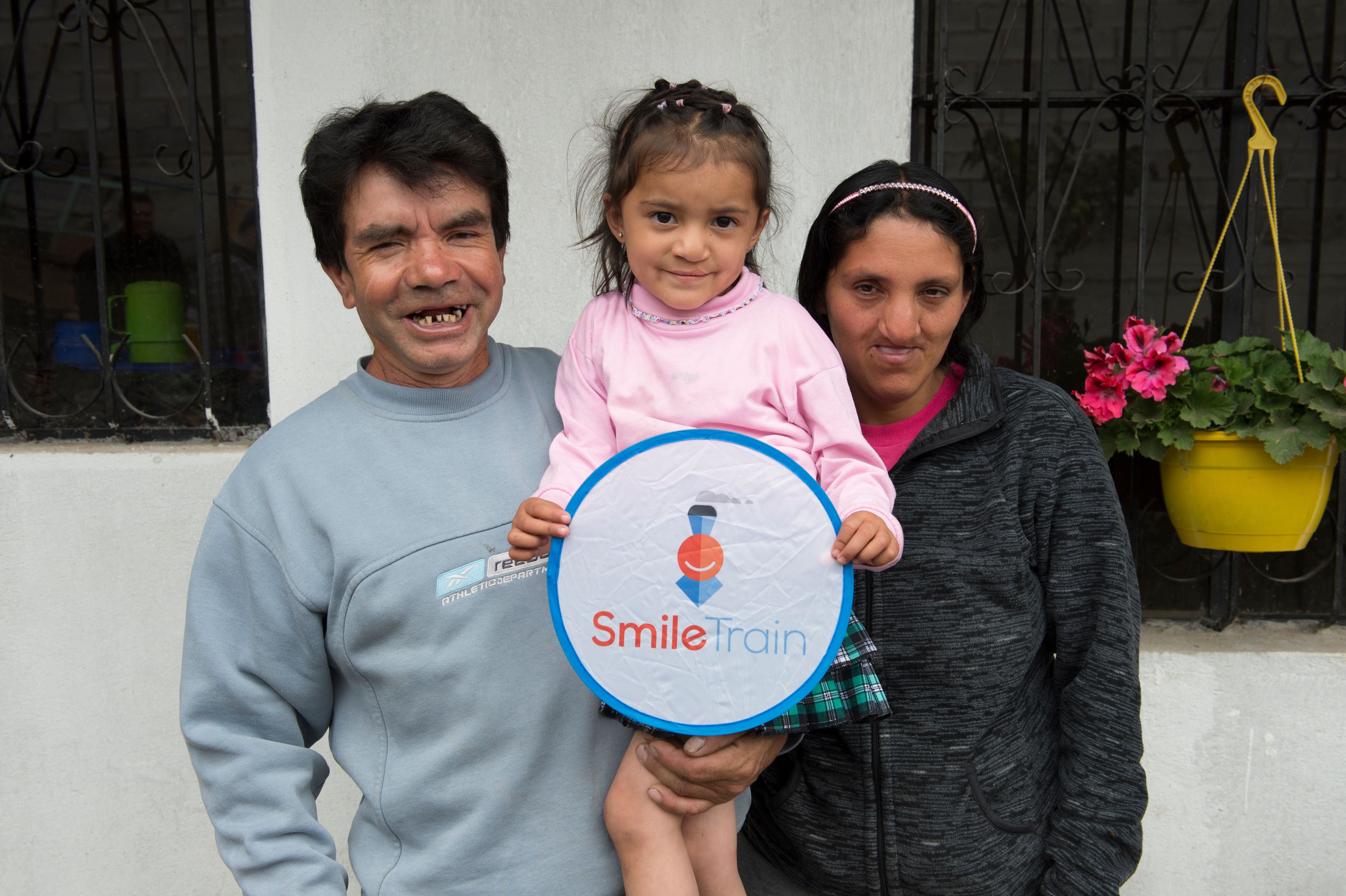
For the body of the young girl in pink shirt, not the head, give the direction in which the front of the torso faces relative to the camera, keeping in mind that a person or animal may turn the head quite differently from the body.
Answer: toward the camera

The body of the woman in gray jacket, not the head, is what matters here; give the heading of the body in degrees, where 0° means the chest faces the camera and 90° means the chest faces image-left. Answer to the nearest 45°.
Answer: approximately 0°

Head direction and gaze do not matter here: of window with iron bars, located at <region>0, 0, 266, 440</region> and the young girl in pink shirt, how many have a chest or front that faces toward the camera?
2

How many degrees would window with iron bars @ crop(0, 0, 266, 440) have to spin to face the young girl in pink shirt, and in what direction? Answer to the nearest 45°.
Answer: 0° — it already faces them

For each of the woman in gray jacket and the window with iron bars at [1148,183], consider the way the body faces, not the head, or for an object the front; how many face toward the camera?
2

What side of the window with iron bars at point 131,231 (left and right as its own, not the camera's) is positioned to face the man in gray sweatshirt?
front

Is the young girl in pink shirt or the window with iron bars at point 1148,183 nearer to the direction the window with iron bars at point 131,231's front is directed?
the young girl in pink shirt

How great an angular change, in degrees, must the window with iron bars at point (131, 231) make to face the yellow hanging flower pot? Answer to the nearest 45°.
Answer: approximately 45° to its left

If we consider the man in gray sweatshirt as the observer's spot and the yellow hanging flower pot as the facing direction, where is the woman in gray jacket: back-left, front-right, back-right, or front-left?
front-right

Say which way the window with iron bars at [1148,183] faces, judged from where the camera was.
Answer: facing the viewer
